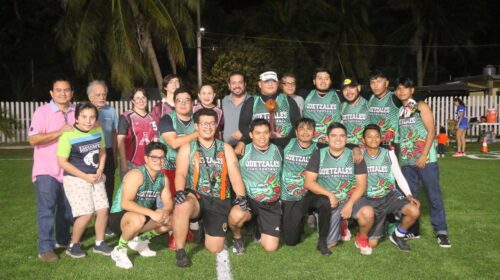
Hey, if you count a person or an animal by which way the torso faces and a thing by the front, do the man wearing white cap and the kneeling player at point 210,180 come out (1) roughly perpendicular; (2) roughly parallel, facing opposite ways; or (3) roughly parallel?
roughly parallel

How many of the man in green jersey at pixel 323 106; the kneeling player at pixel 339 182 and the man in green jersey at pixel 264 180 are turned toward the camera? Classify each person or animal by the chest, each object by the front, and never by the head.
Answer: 3

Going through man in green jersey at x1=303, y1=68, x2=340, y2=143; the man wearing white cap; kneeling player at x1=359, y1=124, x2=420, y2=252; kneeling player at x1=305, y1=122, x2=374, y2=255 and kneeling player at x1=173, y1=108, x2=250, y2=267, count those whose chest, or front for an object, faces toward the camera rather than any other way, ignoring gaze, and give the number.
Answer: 5

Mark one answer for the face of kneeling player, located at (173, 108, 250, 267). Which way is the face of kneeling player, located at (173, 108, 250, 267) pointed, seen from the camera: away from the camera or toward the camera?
toward the camera

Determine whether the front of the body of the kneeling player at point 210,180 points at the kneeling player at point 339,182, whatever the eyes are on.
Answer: no

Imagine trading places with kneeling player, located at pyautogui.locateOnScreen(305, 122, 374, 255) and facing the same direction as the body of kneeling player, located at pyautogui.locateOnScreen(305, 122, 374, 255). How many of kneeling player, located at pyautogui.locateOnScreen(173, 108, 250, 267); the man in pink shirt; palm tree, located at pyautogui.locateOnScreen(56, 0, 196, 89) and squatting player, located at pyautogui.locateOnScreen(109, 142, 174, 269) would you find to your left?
0

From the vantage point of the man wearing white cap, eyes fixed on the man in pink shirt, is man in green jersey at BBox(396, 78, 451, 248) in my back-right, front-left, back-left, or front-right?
back-left

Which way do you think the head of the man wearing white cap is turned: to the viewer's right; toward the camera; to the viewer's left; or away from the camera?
toward the camera

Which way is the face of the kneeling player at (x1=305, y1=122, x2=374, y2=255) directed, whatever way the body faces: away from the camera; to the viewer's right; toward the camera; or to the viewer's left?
toward the camera

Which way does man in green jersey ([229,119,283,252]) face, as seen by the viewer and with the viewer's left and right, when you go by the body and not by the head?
facing the viewer

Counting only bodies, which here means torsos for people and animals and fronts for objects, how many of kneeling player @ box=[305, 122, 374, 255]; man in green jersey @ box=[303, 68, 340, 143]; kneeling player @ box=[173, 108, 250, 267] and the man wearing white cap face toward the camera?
4

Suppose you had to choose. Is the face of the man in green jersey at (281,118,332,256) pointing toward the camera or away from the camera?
toward the camera

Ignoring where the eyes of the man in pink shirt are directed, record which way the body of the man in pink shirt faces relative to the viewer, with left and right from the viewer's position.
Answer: facing the viewer and to the right of the viewer

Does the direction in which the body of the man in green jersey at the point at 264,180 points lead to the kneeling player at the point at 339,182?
no
